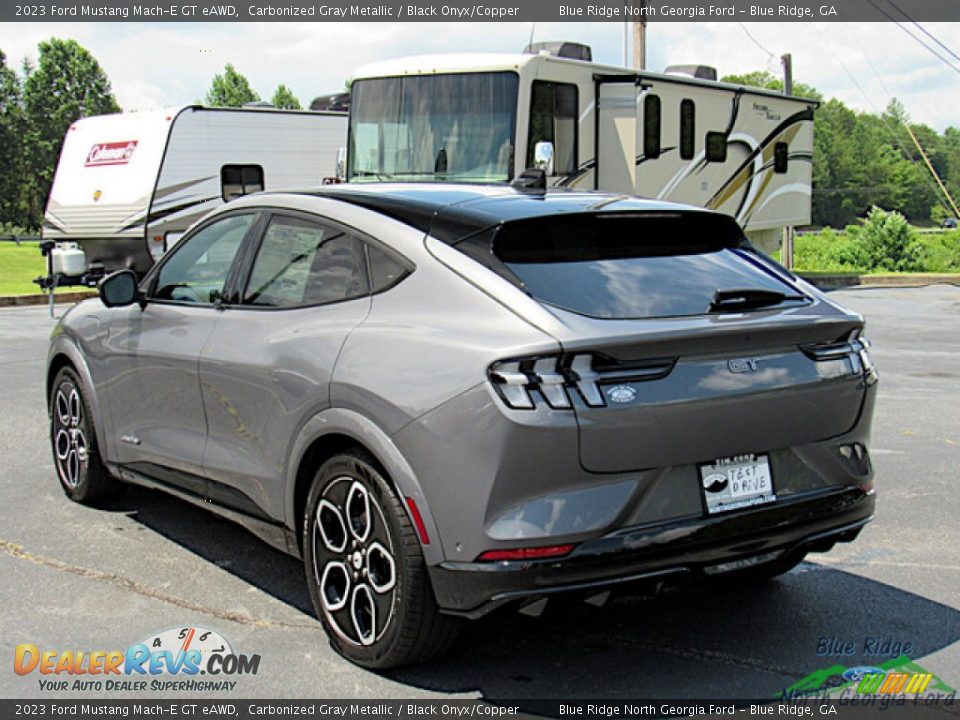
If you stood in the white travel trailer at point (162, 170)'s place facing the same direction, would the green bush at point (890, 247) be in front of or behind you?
behind

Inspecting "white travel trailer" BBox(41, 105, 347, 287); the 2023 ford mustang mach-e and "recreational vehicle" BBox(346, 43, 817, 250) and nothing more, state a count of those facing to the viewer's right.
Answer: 0

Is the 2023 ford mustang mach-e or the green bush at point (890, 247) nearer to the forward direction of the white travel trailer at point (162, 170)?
the 2023 ford mustang mach-e

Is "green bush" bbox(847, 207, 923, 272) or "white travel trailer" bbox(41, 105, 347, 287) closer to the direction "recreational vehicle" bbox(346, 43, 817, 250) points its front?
the white travel trailer

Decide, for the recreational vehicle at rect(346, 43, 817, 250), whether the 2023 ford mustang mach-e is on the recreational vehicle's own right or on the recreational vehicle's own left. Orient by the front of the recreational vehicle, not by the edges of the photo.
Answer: on the recreational vehicle's own left

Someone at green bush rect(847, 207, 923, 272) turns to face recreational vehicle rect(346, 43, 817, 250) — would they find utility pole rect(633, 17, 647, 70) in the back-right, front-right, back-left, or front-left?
front-right

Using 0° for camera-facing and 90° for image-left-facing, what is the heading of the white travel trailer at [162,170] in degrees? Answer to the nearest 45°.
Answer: approximately 45°

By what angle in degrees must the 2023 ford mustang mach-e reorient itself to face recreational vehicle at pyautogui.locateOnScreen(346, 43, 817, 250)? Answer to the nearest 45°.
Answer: approximately 45° to its right

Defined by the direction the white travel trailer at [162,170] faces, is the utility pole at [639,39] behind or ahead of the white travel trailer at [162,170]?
behind

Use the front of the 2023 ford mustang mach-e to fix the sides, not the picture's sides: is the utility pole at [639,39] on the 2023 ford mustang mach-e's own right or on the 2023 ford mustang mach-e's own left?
on the 2023 ford mustang mach-e's own right

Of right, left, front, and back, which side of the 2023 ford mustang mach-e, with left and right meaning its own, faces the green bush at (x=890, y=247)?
right

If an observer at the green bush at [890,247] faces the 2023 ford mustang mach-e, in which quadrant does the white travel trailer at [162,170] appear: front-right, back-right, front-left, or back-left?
front-right

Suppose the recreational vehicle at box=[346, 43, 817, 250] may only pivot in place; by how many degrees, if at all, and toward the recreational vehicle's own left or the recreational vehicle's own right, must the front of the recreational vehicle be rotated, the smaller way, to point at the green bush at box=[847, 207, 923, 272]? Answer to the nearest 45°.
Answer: approximately 180°

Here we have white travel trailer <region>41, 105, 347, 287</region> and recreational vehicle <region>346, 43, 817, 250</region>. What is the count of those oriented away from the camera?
0
